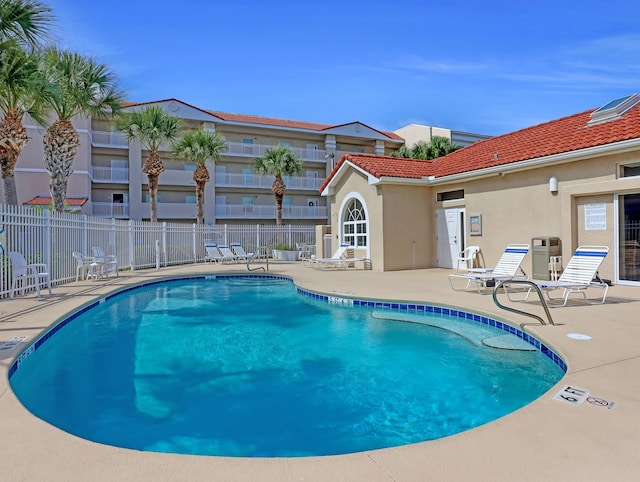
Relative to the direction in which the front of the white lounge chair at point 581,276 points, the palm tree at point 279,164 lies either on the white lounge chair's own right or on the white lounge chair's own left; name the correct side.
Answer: on the white lounge chair's own right

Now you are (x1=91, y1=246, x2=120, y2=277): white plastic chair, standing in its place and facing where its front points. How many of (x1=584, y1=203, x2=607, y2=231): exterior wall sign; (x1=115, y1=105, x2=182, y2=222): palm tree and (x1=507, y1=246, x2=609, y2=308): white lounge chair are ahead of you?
2

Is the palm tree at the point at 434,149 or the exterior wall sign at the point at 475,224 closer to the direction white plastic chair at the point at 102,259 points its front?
the exterior wall sign

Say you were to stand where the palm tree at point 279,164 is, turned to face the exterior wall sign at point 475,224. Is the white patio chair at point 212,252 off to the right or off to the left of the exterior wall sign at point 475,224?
right

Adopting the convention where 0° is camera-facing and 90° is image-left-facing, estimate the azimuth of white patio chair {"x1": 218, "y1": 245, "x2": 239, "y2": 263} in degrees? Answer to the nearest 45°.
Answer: approximately 315°

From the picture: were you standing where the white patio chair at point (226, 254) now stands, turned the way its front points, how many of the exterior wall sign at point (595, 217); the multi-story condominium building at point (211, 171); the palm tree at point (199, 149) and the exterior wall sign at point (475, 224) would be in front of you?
2

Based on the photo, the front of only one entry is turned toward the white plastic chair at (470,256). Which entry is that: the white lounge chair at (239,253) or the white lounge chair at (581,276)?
the white lounge chair at (239,253)

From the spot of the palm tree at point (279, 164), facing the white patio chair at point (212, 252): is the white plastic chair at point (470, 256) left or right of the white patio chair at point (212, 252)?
left

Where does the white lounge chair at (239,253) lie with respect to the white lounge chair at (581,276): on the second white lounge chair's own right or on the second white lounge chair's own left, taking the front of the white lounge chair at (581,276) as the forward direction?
on the second white lounge chair's own right

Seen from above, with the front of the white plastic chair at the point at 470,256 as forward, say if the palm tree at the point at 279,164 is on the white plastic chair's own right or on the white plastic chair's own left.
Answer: on the white plastic chair's own right

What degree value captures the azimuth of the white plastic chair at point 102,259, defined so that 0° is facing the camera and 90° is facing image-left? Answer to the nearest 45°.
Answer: approximately 315°
